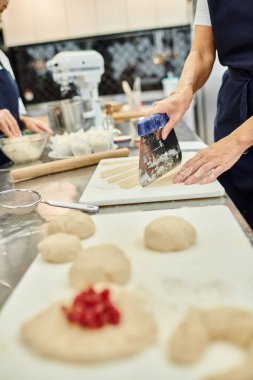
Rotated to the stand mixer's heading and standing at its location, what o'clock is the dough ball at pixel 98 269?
The dough ball is roughly at 9 o'clock from the stand mixer.

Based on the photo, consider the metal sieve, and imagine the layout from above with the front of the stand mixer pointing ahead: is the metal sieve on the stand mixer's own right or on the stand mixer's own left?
on the stand mixer's own left

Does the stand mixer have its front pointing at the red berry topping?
no

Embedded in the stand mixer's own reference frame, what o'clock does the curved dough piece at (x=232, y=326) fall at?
The curved dough piece is roughly at 9 o'clock from the stand mixer.

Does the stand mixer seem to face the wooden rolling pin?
no

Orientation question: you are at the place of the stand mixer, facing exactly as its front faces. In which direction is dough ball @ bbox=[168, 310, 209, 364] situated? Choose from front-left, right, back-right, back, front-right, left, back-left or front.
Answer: left

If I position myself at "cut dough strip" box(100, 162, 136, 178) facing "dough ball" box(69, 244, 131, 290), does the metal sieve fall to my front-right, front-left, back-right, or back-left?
front-right

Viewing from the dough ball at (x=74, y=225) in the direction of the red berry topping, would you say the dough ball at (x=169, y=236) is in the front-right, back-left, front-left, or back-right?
front-left

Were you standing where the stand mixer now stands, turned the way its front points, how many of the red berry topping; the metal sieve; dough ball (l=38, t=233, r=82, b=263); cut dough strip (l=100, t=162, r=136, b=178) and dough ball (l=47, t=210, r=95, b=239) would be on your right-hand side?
0

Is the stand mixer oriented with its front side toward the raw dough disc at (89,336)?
no

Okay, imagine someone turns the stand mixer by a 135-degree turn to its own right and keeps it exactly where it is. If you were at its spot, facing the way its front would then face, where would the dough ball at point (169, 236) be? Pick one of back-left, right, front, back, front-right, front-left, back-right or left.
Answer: back-right

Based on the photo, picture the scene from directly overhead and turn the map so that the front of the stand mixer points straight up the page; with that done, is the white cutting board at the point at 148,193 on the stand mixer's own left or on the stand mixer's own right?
on the stand mixer's own left

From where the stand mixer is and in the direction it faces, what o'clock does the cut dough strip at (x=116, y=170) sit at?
The cut dough strip is roughly at 9 o'clock from the stand mixer.

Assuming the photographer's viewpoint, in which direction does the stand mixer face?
facing to the left of the viewer
